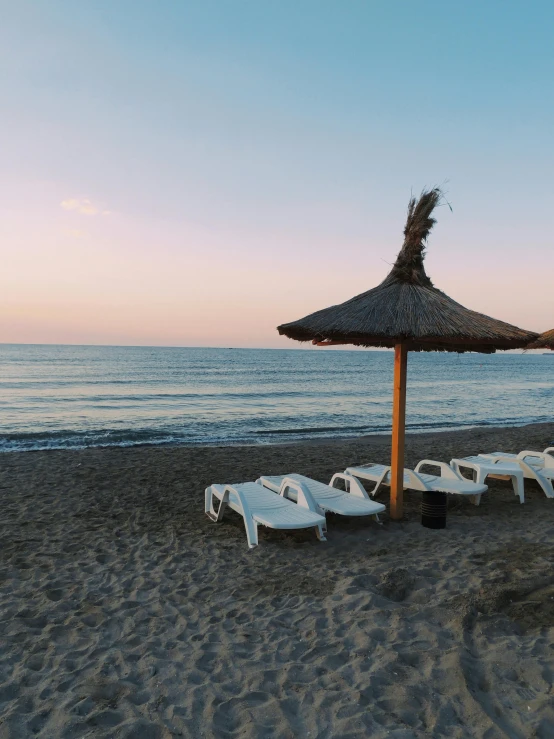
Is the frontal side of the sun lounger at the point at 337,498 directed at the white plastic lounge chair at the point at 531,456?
no

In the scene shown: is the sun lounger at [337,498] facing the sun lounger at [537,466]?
no
